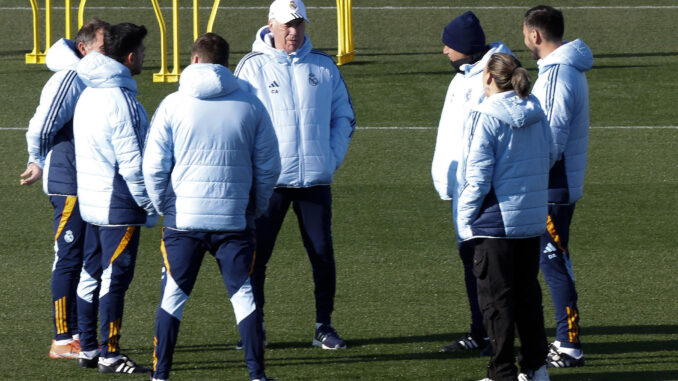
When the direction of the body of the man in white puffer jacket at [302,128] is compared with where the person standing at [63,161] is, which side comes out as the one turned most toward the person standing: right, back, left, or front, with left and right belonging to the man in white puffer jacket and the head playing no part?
right

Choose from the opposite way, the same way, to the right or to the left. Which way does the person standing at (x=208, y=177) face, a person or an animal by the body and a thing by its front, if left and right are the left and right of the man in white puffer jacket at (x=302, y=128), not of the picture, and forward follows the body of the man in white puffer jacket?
the opposite way

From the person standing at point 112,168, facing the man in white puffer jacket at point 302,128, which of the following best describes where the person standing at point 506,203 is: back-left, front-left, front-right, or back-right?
front-right

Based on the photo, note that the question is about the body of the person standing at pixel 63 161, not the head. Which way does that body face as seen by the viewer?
to the viewer's right

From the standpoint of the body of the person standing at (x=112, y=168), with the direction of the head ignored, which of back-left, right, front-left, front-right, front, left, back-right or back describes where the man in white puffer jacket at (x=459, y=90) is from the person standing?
front-right

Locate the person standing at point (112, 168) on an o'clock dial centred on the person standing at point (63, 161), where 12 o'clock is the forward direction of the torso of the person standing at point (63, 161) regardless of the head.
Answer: the person standing at point (112, 168) is roughly at 2 o'clock from the person standing at point (63, 161).

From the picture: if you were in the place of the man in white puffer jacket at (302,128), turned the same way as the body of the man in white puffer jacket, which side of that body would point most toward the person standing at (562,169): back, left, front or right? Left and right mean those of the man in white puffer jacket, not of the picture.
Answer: left

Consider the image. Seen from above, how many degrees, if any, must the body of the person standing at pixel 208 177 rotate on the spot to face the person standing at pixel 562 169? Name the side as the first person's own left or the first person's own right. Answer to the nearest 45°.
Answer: approximately 90° to the first person's own right

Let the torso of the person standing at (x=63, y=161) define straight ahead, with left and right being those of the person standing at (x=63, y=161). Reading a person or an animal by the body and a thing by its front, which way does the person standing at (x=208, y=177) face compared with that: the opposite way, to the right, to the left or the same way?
to the left

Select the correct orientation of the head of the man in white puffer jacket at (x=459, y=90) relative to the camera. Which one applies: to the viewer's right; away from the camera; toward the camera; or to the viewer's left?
to the viewer's left

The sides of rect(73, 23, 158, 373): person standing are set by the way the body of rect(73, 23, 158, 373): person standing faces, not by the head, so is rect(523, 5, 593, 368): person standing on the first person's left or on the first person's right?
on the first person's right

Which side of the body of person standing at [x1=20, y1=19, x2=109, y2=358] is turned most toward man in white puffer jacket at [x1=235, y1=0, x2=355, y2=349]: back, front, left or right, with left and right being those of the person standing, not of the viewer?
front

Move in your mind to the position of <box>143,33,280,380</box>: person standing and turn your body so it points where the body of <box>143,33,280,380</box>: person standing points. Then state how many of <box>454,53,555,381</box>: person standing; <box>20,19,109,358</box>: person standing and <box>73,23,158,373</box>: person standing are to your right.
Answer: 1

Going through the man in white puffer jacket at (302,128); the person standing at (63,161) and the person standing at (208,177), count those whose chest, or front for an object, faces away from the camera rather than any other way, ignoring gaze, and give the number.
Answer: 1

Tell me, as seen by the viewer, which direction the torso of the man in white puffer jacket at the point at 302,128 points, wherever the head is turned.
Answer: toward the camera

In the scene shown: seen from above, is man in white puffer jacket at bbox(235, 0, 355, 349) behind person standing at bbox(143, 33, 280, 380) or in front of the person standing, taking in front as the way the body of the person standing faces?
in front

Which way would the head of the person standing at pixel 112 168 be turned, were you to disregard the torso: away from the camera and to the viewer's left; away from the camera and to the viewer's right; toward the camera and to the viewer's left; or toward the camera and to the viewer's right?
away from the camera and to the viewer's right

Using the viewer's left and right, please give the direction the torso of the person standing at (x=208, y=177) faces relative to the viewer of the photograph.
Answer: facing away from the viewer

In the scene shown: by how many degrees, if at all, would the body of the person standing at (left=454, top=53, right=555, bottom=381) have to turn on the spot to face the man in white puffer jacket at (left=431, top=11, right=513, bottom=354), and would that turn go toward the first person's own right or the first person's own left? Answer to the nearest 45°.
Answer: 0° — they already face them

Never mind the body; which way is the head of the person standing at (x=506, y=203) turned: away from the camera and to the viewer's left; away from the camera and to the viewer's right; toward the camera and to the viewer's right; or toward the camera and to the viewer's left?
away from the camera and to the viewer's left

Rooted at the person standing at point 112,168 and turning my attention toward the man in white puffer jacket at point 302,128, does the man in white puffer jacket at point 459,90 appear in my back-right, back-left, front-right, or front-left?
front-right
